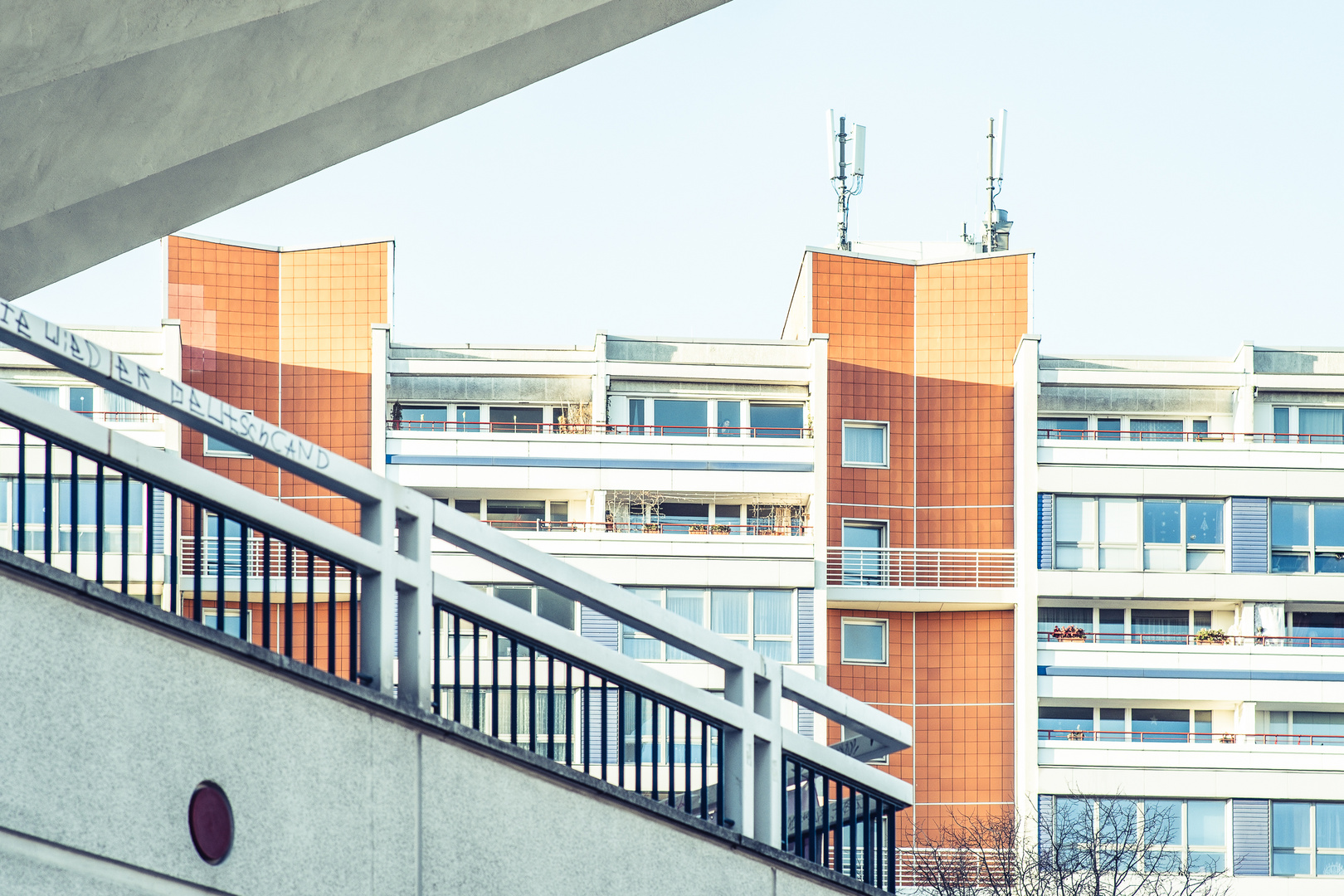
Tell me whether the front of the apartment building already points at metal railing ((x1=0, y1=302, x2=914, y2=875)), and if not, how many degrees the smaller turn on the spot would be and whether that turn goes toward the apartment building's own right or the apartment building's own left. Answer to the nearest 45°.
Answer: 0° — it already faces it

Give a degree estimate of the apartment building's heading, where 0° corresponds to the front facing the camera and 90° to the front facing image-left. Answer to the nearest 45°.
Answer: approximately 0°

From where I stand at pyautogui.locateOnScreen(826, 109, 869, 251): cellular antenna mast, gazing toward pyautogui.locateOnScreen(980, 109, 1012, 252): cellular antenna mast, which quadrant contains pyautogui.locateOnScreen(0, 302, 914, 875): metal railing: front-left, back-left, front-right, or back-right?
back-right

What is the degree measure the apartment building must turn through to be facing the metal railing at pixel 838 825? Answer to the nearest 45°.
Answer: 0° — it already faces it
